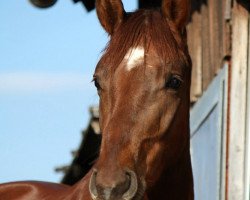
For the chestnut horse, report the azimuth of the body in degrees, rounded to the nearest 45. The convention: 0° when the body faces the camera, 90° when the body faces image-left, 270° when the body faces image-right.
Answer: approximately 315°
